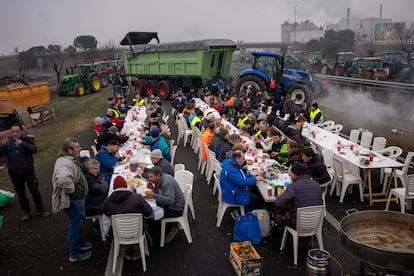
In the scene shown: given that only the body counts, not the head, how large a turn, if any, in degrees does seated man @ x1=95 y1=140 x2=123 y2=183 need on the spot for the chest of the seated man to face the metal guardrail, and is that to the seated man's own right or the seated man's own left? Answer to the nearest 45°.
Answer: approximately 45° to the seated man's own left

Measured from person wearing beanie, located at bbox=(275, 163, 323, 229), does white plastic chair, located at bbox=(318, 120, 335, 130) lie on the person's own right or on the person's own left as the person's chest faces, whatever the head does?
on the person's own right

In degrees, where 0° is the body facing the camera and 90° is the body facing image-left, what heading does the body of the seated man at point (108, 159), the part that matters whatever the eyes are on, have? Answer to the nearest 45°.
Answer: approximately 270°

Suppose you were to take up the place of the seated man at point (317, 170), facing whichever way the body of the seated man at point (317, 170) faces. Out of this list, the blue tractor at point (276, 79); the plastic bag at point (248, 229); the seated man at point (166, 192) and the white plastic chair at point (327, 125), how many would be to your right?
2

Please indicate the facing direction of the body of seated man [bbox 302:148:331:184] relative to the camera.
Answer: to the viewer's left

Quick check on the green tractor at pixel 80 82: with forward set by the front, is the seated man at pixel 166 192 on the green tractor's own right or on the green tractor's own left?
on the green tractor's own left

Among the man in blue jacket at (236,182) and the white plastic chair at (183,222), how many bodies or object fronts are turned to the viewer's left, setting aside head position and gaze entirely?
1

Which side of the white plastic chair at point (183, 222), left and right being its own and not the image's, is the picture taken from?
left

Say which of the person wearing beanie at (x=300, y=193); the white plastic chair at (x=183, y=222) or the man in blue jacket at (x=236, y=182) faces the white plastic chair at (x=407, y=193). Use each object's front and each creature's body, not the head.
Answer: the man in blue jacket

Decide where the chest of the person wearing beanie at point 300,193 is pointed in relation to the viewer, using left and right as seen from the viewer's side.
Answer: facing away from the viewer and to the left of the viewer

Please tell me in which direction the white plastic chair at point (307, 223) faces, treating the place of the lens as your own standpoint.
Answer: facing away from the viewer and to the left of the viewer

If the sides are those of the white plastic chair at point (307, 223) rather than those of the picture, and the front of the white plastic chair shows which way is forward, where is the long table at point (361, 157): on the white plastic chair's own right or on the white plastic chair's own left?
on the white plastic chair's own right
